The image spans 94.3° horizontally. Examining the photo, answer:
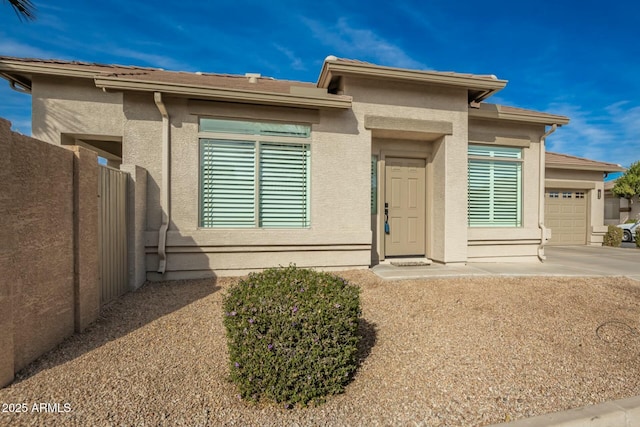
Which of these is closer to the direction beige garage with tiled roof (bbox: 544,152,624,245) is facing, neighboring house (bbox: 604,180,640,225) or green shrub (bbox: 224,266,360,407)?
the green shrub

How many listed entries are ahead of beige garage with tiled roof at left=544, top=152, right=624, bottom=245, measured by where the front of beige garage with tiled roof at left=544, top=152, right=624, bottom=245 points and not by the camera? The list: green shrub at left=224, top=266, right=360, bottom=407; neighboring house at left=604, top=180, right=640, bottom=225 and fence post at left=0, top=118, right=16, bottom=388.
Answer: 2

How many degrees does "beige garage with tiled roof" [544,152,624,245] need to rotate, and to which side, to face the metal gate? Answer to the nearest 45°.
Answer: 0° — it already faces it

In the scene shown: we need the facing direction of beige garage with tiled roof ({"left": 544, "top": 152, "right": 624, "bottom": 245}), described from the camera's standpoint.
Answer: facing the viewer

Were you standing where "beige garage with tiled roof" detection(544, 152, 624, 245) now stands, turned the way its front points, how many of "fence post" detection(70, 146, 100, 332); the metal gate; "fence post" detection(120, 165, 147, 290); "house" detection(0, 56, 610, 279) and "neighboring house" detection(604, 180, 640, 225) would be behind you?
1

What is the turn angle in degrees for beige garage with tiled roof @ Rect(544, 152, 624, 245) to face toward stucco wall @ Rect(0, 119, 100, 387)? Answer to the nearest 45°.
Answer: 0° — it already faces it

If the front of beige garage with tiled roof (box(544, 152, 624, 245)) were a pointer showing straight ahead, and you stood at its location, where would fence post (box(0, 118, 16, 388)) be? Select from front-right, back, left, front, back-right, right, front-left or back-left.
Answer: front

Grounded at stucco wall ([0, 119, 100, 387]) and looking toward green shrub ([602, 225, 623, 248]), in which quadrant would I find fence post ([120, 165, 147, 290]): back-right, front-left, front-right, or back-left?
front-left

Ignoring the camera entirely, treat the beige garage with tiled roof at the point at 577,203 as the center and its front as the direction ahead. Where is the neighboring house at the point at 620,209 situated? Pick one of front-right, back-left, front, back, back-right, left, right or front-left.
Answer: back

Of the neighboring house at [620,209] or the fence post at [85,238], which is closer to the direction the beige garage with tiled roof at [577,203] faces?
the fence post

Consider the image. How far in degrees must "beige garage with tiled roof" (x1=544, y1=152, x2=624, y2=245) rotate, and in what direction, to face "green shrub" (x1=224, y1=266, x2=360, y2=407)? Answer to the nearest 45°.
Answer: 0° — it already faces it

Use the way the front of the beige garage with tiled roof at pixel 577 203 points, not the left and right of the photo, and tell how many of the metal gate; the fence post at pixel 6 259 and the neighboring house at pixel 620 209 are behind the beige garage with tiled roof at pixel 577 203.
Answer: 1

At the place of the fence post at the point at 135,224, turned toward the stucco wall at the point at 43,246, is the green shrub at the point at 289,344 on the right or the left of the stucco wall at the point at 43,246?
left

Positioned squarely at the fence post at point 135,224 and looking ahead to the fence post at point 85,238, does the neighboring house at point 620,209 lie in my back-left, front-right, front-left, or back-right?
back-left
